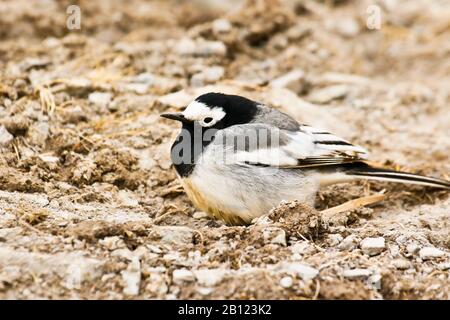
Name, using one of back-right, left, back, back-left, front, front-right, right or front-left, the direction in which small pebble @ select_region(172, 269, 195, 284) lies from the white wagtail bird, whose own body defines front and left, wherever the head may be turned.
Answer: left

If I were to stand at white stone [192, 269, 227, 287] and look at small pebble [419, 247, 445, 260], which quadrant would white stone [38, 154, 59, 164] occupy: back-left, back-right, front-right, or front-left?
back-left

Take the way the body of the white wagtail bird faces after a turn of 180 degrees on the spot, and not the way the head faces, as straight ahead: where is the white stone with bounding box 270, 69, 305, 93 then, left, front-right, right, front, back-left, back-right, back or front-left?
left

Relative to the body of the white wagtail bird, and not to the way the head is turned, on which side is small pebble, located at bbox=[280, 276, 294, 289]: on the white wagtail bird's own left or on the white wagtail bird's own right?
on the white wagtail bird's own left

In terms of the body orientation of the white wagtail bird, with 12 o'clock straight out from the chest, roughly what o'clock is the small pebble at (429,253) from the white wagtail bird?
The small pebble is roughly at 7 o'clock from the white wagtail bird.

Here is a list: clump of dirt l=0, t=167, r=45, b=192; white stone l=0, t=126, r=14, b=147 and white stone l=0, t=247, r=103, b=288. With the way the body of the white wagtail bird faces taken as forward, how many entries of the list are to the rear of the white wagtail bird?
0

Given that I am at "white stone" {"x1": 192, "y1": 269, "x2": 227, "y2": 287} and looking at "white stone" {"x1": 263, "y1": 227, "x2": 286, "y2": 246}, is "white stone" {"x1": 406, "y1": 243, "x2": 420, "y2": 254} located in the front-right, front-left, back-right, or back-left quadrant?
front-right

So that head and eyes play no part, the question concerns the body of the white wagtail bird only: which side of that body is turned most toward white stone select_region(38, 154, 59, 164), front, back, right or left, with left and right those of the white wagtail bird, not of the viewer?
front

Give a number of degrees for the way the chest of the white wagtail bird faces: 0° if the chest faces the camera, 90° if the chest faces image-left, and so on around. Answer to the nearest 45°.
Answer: approximately 90°

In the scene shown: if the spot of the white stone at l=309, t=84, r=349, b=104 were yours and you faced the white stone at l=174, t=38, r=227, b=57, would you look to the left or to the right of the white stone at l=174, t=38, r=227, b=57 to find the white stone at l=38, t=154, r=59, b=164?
left

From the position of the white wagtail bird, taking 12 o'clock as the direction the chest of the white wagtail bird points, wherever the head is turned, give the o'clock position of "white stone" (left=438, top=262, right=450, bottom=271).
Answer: The white stone is roughly at 7 o'clock from the white wagtail bird.

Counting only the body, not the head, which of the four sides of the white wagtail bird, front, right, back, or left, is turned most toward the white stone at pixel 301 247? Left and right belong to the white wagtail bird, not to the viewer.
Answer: left

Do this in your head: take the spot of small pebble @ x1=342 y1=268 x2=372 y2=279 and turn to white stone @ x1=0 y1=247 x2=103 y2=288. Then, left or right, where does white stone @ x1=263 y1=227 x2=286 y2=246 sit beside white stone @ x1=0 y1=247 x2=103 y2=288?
right

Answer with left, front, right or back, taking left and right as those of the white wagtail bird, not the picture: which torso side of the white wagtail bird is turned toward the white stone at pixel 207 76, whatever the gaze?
right

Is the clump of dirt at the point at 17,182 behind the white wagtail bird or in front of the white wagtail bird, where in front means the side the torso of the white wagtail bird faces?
in front

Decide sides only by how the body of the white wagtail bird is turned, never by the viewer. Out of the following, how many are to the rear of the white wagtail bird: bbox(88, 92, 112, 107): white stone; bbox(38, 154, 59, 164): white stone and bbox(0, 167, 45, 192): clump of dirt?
0

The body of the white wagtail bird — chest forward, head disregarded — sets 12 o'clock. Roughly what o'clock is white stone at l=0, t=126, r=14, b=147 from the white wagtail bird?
The white stone is roughly at 12 o'clock from the white wagtail bird.
